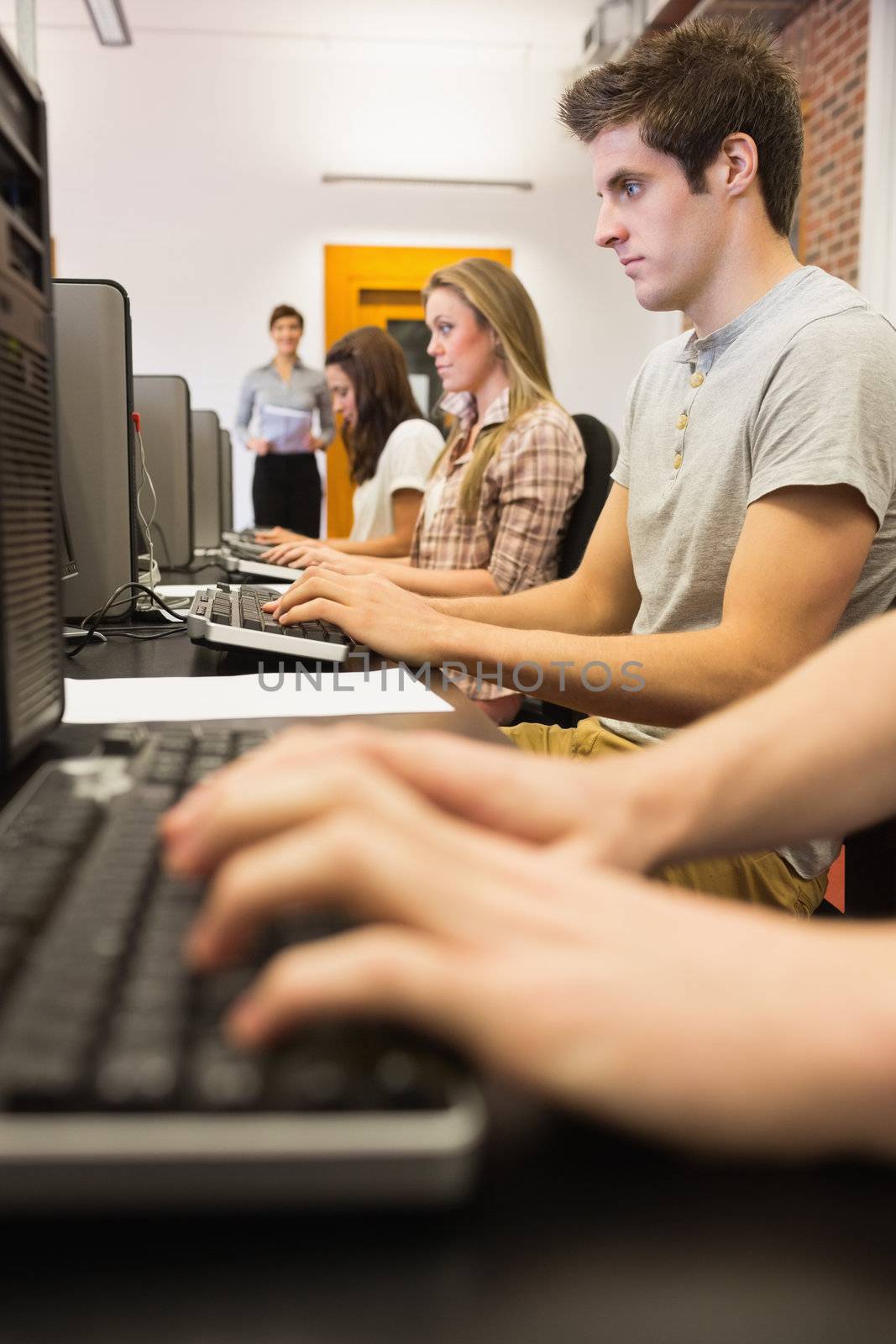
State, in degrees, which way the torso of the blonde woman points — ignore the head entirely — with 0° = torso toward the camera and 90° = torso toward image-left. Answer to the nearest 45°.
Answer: approximately 90°

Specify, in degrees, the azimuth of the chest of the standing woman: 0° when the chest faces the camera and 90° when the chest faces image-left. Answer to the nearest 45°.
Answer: approximately 0°

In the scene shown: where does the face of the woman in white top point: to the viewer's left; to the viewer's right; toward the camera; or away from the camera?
to the viewer's left

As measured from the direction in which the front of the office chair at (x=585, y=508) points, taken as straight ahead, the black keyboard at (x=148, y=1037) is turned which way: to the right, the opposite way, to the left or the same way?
the opposite way

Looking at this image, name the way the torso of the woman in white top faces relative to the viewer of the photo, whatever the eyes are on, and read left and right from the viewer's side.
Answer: facing to the left of the viewer

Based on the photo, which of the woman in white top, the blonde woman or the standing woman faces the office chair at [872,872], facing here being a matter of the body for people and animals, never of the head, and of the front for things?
the standing woman

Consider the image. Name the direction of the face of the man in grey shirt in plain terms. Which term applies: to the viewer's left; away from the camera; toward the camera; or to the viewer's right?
to the viewer's left

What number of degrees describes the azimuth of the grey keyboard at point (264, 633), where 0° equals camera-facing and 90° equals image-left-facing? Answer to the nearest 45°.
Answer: approximately 270°

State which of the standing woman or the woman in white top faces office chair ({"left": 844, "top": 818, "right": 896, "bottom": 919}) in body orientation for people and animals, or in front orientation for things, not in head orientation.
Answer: the standing woman

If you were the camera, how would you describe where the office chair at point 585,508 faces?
facing to the left of the viewer

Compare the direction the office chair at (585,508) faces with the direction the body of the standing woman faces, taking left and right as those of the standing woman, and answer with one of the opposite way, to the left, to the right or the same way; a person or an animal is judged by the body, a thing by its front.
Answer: to the right
